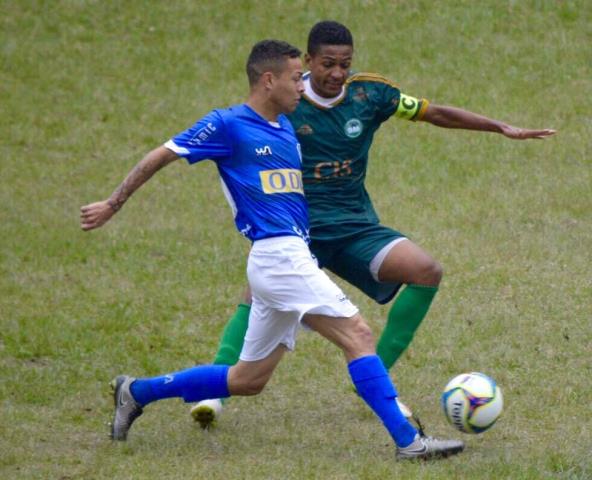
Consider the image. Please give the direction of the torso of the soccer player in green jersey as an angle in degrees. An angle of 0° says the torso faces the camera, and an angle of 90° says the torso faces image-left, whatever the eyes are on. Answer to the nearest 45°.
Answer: approximately 0°

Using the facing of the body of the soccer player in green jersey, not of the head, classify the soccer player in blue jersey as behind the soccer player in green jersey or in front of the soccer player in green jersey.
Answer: in front
